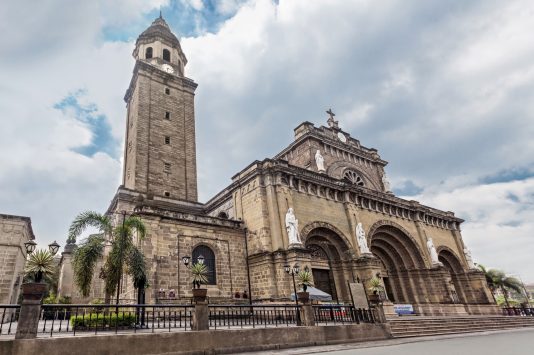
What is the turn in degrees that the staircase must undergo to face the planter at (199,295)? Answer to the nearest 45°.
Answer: approximately 90° to its right

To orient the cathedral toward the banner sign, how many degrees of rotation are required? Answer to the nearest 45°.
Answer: approximately 45° to its left

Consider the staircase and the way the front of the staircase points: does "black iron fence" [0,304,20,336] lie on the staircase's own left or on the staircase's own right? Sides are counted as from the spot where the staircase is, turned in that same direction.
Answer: on the staircase's own right

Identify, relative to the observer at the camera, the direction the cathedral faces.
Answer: facing the viewer and to the right of the viewer

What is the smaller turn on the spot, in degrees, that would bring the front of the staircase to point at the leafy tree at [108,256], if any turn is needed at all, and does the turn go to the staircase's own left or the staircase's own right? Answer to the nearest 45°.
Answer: approximately 90° to the staircase's own right

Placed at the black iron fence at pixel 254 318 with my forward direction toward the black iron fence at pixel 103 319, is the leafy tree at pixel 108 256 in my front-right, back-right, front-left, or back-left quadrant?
front-right

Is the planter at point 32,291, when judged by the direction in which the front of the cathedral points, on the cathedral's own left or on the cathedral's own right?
on the cathedral's own right

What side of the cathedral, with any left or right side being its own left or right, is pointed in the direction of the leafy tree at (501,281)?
left
